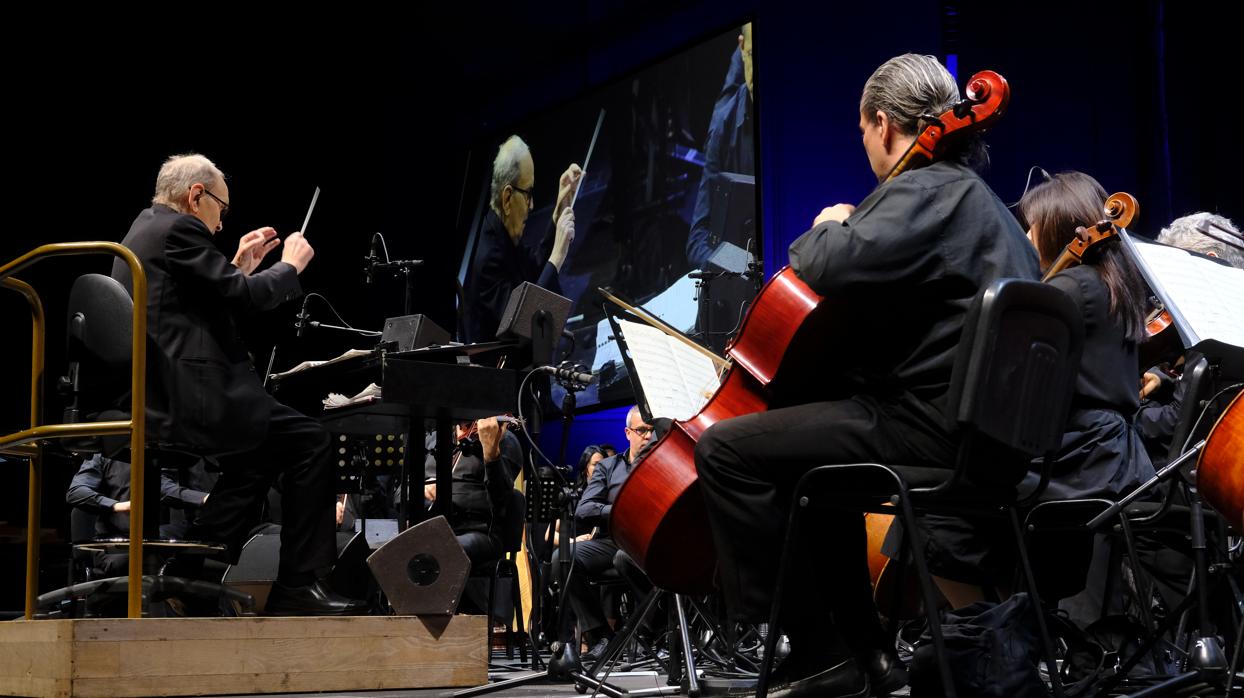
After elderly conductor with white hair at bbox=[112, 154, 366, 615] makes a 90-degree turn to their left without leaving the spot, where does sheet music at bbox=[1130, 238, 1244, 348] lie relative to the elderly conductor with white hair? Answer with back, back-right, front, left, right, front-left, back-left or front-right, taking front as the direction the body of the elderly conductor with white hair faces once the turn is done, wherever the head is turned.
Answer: back-right

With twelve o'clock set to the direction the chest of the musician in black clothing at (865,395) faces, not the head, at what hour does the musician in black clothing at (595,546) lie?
the musician in black clothing at (595,546) is roughly at 1 o'clock from the musician in black clothing at (865,395).

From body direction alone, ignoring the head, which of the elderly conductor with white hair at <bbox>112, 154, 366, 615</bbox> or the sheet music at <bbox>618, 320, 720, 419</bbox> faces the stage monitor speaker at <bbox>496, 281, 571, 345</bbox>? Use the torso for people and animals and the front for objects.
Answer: the elderly conductor with white hair

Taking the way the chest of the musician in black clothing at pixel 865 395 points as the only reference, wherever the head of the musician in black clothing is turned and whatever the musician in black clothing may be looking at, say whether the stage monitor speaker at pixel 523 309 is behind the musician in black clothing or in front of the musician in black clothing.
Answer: in front

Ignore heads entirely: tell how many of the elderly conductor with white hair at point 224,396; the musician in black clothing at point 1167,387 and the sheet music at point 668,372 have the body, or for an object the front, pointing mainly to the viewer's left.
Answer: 1

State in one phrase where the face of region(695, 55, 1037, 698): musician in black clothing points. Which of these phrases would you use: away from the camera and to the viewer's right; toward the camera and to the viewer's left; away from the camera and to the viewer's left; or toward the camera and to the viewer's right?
away from the camera and to the viewer's left

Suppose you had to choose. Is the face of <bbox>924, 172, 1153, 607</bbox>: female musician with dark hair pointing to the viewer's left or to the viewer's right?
to the viewer's left

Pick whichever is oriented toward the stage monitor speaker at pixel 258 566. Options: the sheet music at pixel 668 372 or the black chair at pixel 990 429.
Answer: the black chair

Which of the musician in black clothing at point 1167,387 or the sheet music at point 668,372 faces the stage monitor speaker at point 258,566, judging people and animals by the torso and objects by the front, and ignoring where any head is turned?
the musician in black clothing

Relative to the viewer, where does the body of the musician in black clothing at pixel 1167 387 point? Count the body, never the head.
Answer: to the viewer's left

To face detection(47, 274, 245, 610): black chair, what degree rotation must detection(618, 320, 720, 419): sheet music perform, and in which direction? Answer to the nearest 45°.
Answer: approximately 135° to its right

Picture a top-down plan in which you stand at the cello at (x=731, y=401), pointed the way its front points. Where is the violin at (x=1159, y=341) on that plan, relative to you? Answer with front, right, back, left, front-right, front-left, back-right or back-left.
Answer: right

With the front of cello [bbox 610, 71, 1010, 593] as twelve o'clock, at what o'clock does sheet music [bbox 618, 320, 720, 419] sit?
The sheet music is roughly at 1 o'clock from the cello.

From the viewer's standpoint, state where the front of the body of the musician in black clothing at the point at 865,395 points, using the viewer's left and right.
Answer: facing away from the viewer and to the left of the viewer

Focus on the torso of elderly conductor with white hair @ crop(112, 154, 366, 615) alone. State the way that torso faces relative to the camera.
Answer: to the viewer's right

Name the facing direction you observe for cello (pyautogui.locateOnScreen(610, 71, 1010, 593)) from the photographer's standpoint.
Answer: facing away from the viewer and to the left of the viewer

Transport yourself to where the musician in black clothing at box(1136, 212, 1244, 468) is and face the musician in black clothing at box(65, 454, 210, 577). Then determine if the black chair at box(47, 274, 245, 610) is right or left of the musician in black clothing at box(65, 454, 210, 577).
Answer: left

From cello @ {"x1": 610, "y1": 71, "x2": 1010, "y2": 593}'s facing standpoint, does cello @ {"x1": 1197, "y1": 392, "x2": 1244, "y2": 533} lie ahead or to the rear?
to the rear

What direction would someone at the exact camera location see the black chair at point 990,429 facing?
facing away from the viewer and to the left of the viewer
